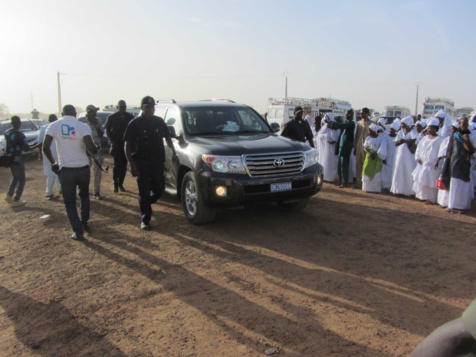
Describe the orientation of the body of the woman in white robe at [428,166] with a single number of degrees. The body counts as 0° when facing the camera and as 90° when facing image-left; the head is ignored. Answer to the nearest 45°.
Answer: approximately 45°

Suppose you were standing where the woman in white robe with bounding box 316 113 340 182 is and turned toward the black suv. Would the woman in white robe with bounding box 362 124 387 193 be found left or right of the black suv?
left

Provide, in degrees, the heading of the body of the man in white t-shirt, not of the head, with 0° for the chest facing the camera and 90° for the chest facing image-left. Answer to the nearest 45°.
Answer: approximately 180°

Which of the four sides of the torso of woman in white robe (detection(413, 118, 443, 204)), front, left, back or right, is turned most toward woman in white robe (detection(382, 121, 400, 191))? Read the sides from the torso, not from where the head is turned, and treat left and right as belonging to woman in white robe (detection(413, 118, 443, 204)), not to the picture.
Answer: right

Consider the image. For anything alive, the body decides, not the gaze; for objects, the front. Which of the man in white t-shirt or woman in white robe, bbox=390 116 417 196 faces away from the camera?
the man in white t-shirt

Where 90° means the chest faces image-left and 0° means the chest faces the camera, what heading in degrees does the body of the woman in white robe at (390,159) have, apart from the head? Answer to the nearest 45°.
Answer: approximately 45°

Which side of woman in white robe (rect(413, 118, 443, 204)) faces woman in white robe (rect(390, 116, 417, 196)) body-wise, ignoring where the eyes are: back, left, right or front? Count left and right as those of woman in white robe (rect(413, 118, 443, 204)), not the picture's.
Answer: right

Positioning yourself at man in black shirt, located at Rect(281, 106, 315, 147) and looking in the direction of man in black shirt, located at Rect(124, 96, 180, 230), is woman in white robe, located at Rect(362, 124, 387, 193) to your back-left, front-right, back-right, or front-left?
back-left
